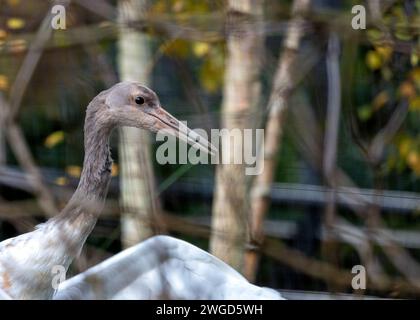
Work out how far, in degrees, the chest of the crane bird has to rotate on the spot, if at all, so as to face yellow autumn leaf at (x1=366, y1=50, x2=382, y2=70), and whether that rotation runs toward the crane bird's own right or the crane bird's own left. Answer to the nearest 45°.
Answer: approximately 45° to the crane bird's own left

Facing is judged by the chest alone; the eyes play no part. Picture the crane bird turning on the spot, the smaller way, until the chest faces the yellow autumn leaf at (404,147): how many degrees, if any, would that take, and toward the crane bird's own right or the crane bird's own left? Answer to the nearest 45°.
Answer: approximately 45° to the crane bird's own left

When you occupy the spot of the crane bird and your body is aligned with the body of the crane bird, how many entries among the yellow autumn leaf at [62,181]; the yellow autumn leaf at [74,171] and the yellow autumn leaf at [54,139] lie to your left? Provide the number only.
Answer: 3

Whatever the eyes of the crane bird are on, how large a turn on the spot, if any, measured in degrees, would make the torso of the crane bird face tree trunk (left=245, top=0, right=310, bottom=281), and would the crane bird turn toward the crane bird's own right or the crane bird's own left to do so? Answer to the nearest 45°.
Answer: approximately 45° to the crane bird's own left

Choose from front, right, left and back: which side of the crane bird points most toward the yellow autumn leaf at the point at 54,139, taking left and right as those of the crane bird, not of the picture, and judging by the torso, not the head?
left

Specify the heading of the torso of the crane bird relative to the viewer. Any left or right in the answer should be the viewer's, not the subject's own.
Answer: facing to the right of the viewer

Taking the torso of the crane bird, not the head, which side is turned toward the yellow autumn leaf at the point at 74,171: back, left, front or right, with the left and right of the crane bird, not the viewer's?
left

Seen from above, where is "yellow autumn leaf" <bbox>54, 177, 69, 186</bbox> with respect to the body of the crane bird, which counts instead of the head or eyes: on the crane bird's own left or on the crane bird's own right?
on the crane bird's own left

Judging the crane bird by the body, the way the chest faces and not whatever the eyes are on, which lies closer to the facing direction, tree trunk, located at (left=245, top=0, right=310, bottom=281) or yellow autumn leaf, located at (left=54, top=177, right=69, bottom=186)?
the tree trunk
